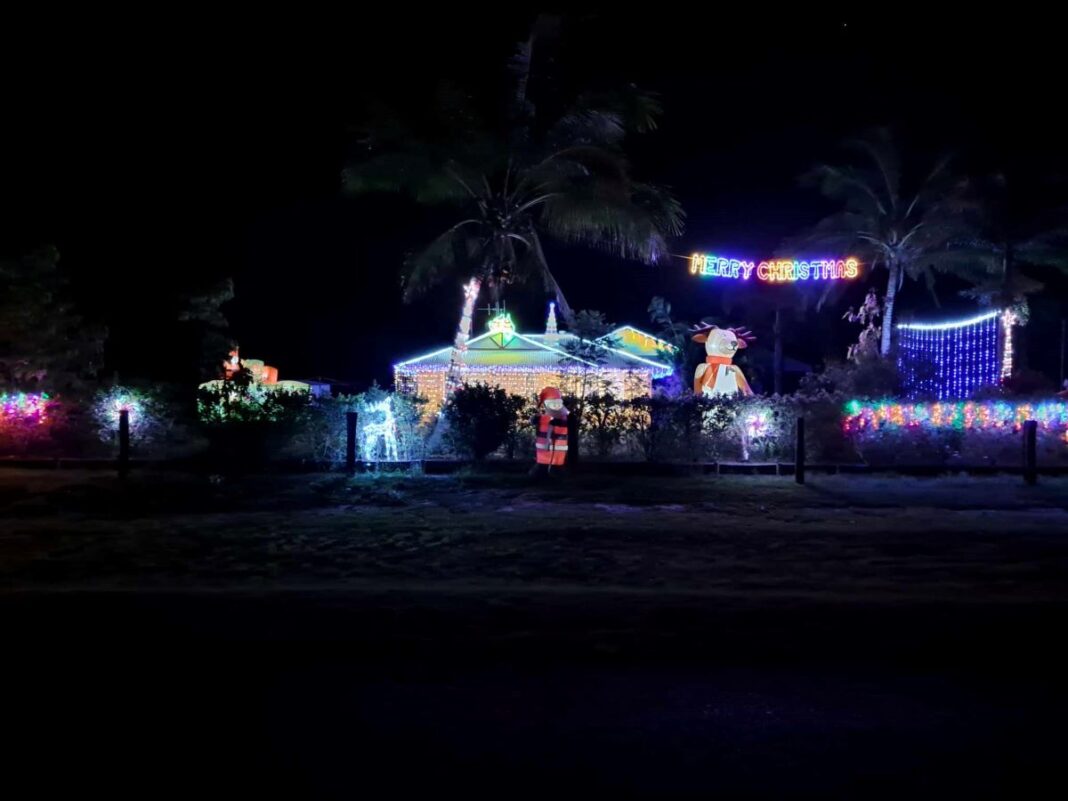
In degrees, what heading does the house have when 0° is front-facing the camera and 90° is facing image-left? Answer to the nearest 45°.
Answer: approximately 0°

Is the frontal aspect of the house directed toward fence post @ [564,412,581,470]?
yes

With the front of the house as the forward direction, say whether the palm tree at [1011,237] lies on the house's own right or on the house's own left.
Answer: on the house's own left

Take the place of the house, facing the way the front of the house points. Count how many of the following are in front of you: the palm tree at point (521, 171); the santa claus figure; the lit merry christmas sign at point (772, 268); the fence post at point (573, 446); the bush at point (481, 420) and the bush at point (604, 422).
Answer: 5

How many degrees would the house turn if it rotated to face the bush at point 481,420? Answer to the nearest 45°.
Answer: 0° — it already faces it

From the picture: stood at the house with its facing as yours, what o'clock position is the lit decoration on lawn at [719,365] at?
The lit decoration on lawn is roughly at 10 o'clock from the house.

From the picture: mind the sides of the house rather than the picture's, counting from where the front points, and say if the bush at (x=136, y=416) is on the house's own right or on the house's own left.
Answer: on the house's own right

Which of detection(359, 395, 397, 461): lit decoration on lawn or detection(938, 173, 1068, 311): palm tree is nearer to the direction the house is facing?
the lit decoration on lawn

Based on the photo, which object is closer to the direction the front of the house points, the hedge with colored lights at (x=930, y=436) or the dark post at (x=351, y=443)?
the dark post

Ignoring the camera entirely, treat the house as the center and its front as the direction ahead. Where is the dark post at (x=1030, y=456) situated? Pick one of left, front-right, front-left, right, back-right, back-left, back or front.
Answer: front-left

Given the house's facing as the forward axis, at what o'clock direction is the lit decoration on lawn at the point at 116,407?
The lit decoration on lawn is roughly at 2 o'clock from the house.

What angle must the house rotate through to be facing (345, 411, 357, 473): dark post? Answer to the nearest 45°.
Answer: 0° — it already faces it

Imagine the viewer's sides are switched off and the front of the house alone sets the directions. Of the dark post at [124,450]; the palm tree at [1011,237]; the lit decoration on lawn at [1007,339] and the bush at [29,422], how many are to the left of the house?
2

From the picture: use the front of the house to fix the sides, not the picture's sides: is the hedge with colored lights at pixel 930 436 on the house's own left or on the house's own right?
on the house's own left

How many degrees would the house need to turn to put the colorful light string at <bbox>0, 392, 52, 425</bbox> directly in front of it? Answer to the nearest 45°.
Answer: approximately 45° to its right
